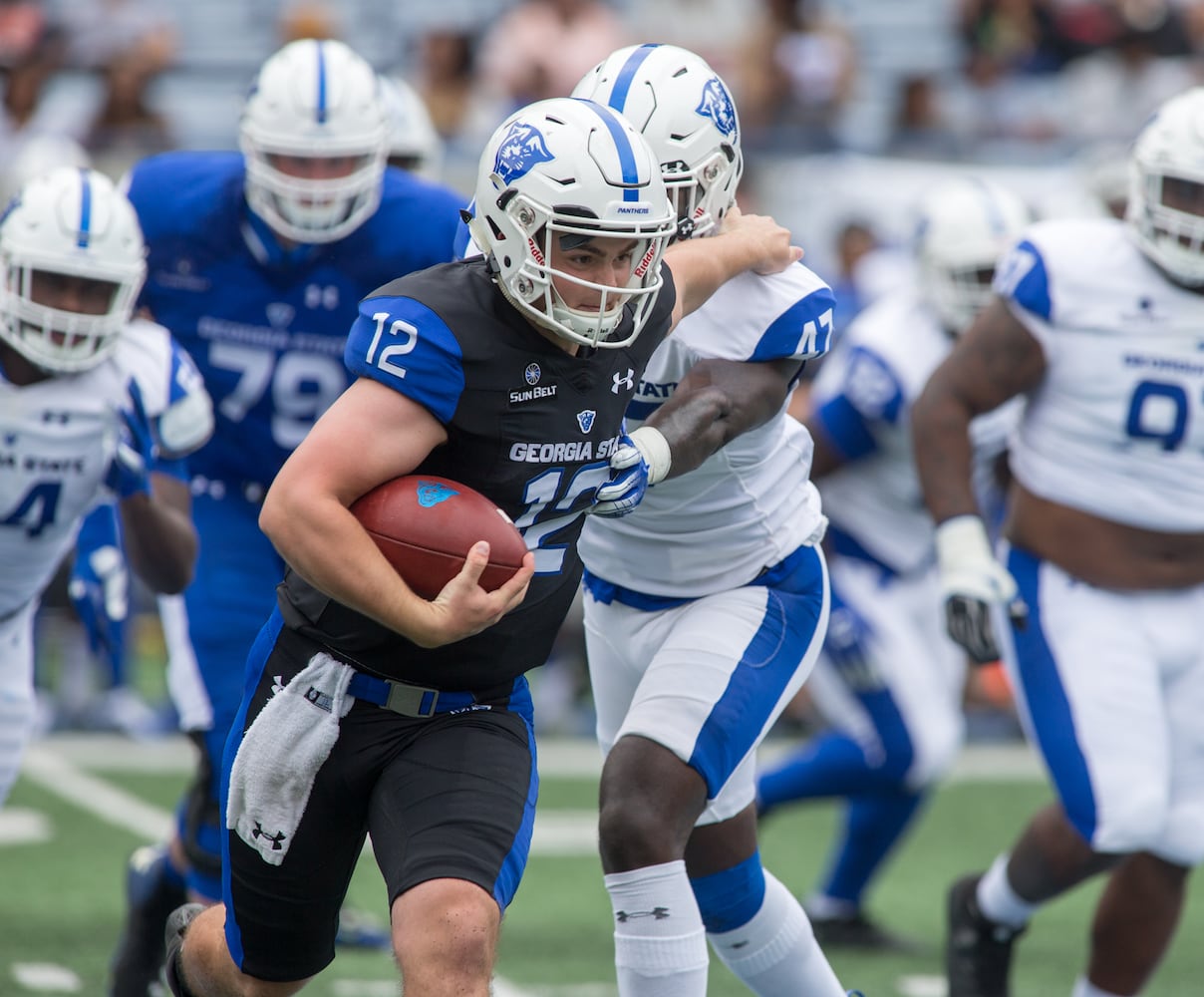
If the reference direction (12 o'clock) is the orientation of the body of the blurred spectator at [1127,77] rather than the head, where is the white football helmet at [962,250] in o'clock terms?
The white football helmet is roughly at 12 o'clock from the blurred spectator.

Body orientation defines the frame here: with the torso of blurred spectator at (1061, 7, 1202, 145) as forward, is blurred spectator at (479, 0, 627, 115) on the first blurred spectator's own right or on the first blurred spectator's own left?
on the first blurred spectator's own right

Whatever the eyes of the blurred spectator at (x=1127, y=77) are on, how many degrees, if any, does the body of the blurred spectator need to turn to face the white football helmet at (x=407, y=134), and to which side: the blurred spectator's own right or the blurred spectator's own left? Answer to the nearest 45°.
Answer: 0° — they already face it

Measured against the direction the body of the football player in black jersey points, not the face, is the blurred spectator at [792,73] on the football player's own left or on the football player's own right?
on the football player's own left

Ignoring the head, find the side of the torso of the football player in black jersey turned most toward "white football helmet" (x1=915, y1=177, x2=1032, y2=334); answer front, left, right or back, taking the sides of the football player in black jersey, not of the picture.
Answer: left

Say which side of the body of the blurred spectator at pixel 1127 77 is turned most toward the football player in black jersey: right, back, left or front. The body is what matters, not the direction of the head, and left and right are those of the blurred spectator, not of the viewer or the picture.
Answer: front

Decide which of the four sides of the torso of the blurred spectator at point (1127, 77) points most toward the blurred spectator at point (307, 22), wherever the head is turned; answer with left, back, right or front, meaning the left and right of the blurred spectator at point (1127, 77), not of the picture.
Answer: right

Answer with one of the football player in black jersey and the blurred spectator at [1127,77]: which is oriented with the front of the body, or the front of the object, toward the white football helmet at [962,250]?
the blurred spectator

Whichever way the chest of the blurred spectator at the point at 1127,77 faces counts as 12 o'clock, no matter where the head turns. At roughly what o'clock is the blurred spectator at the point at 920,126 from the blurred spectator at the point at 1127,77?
the blurred spectator at the point at 920,126 is roughly at 2 o'clock from the blurred spectator at the point at 1127,77.

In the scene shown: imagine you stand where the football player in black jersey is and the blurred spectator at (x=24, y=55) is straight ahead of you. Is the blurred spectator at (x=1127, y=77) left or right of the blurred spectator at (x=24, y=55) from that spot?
right

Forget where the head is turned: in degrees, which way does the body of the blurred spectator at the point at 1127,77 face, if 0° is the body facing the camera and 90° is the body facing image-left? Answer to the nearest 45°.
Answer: approximately 0°

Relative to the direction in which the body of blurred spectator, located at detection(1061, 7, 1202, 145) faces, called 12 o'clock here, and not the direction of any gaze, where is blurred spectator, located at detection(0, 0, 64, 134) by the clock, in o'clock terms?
blurred spectator, located at detection(0, 0, 64, 134) is roughly at 2 o'clock from blurred spectator, located at detection(1061, 7, 1202, 145).
